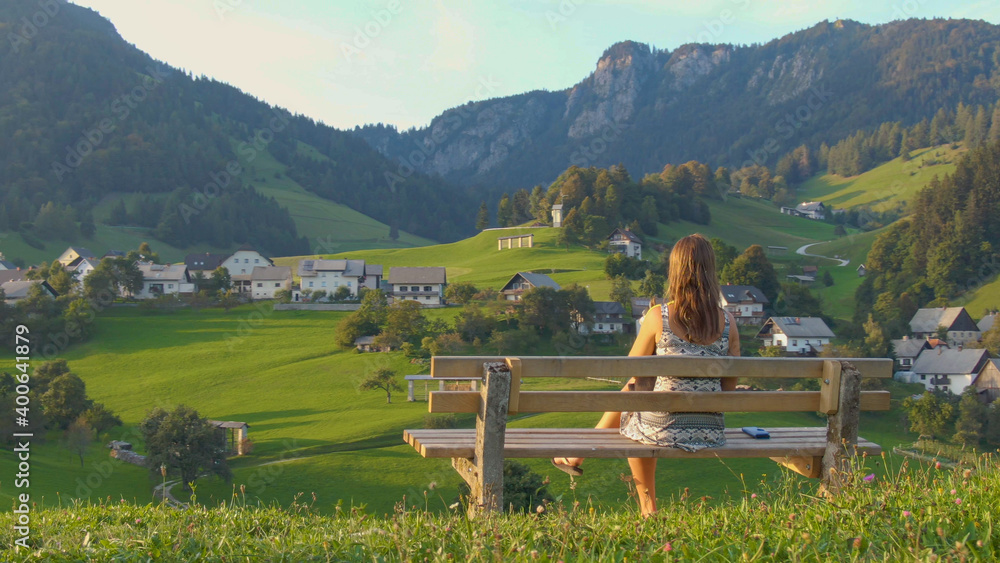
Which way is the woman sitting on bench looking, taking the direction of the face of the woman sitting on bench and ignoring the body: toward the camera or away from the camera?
away from the camera

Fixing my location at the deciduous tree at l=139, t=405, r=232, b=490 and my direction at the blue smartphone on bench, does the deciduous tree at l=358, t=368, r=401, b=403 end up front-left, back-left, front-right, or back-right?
back-left

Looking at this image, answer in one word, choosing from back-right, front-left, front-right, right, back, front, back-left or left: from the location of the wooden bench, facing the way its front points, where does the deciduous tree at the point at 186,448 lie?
front-left

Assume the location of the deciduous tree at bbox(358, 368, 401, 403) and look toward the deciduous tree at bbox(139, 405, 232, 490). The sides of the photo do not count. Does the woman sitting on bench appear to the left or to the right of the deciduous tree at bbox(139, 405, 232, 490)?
left

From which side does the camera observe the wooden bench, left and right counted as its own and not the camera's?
back

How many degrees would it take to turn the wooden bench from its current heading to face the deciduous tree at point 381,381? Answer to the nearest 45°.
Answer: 0° — it already faces it
